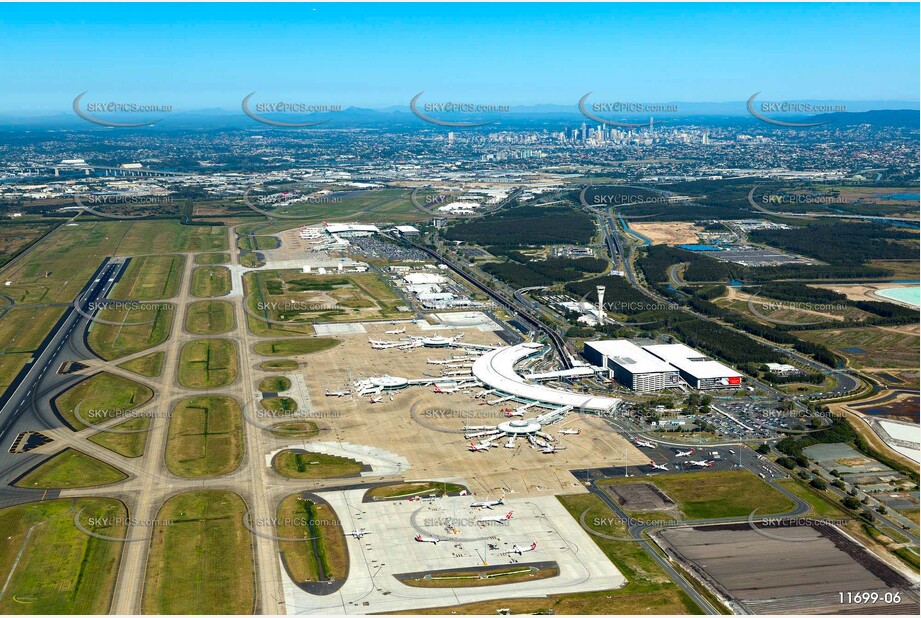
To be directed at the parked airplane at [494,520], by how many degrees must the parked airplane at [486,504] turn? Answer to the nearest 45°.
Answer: approximately 90° to its left

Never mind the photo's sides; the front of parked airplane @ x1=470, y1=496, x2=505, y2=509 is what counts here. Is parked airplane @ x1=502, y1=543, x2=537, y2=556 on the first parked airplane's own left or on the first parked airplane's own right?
on the first parked airplane's own left

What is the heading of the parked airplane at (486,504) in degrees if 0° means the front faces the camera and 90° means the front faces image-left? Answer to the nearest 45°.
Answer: approximately 90°
